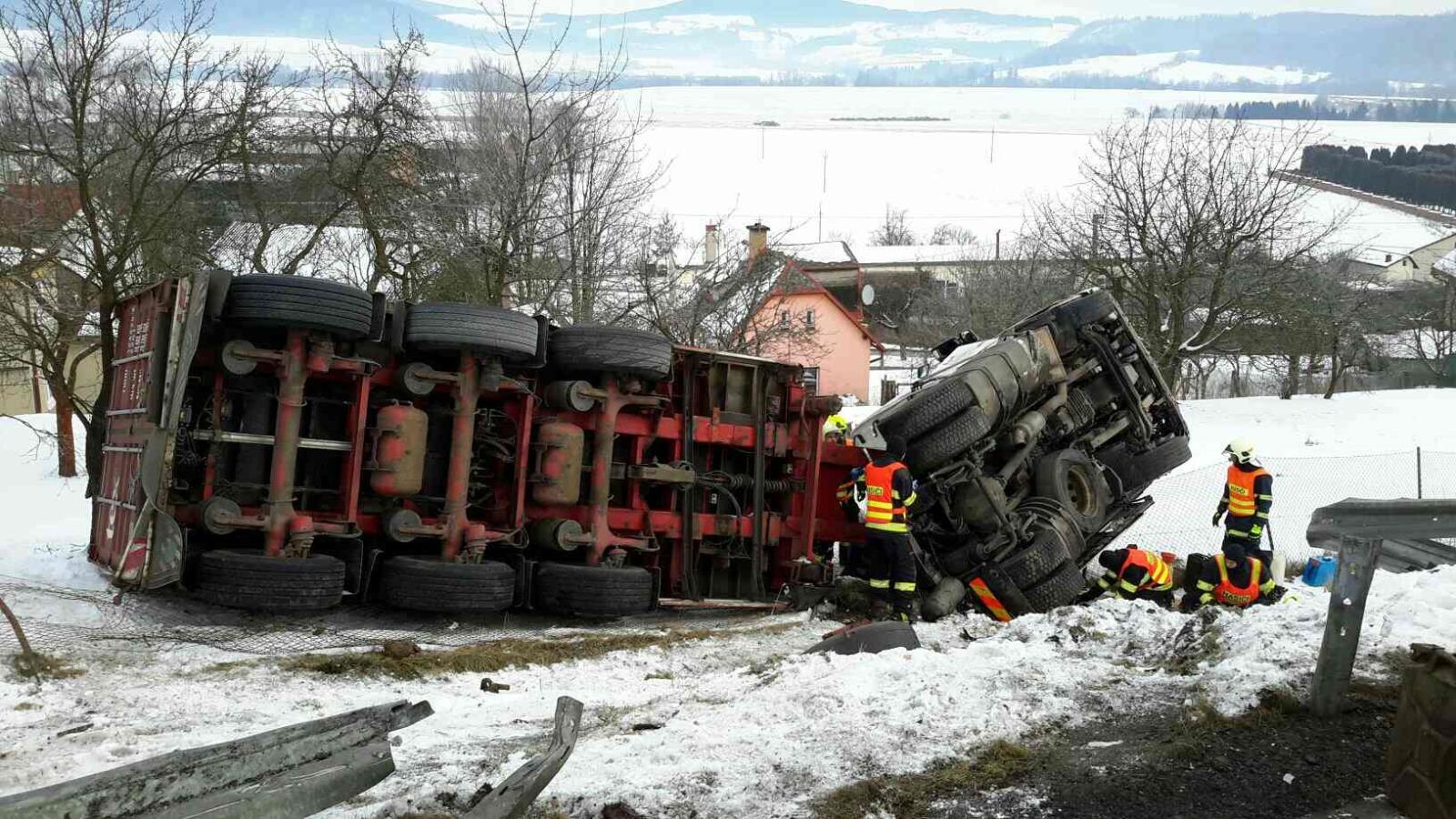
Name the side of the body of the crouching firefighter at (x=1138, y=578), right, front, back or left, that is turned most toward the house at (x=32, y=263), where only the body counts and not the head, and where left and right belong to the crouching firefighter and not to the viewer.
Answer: front

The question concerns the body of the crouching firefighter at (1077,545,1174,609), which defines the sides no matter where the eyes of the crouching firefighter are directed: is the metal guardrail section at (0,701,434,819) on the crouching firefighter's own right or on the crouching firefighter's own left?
on the crouching firefighter's own left

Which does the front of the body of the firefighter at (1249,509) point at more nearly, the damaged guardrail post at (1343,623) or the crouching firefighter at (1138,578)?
the crouching firefighter

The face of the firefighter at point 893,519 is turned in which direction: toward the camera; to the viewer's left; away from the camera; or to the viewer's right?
away from the camera

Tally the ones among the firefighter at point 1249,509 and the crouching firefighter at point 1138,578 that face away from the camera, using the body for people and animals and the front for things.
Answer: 0

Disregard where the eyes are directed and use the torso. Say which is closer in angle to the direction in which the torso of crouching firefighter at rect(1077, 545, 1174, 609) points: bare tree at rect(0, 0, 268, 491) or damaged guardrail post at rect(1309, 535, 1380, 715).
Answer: the bare tree

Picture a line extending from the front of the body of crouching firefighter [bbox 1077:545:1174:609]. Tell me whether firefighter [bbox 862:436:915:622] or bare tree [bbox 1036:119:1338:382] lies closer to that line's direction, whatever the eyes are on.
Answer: the firefighter

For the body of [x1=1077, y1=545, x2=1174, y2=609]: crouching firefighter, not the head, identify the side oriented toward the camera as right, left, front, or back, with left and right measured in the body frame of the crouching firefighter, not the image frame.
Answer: left

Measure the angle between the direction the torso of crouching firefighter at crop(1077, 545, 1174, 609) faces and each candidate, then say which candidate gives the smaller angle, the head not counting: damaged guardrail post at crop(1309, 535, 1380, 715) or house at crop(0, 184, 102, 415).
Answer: the house

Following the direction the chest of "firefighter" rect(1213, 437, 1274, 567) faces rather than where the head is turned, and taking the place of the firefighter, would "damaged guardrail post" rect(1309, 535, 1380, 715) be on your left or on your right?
on your left

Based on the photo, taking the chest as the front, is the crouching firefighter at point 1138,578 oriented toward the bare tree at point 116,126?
yes

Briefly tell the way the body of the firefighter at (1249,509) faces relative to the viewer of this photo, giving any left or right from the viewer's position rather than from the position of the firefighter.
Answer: facing the viewer and to the left of the viewer

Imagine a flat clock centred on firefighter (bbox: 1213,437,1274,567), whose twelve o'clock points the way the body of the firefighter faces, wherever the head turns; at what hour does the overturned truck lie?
The overturned truck is roughly at 1 o'clock from the firefighter.
